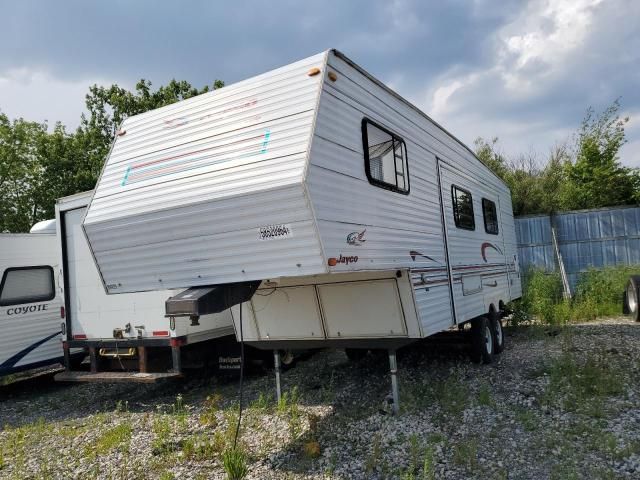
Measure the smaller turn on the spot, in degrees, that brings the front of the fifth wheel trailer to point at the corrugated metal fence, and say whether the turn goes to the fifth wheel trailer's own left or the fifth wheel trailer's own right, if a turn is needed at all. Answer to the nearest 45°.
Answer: approximately 180°

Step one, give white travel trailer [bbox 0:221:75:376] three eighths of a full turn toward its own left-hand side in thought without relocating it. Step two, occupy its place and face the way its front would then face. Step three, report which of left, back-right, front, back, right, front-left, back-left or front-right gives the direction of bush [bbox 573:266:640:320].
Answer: front

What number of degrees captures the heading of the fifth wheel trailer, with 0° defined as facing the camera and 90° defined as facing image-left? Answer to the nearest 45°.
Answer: approximately 45°

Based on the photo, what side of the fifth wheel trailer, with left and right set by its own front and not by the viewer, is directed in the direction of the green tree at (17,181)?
right

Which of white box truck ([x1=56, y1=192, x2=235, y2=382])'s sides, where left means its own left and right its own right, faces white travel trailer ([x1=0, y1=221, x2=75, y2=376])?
left

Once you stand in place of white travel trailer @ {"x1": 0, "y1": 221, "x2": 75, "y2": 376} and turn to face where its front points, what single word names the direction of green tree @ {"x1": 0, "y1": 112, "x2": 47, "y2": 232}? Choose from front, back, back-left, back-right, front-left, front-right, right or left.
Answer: back-right

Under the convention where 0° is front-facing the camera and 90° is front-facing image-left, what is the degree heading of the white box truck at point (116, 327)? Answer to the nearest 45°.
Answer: approximately 225°

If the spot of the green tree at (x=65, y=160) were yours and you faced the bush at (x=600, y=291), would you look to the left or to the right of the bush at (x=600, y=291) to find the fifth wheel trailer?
right

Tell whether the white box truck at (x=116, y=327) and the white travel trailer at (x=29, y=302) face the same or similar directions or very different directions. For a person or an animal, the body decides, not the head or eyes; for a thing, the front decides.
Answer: very different directions
